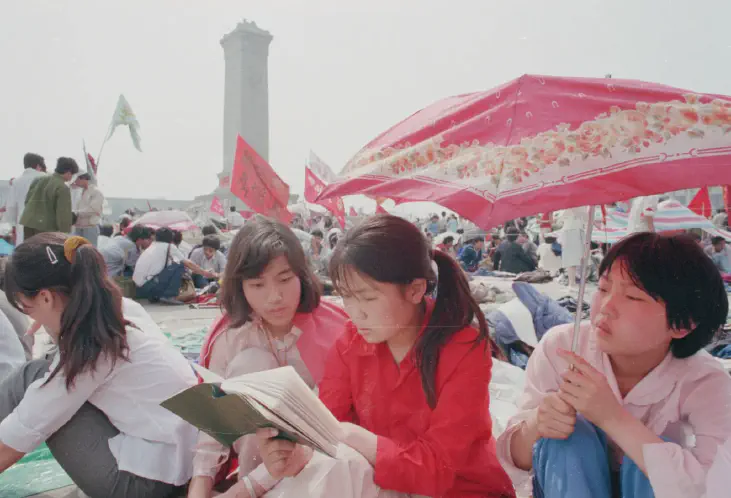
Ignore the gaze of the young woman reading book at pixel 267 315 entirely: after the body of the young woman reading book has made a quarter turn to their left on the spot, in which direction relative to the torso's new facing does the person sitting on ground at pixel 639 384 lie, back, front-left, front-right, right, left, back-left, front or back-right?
front-right

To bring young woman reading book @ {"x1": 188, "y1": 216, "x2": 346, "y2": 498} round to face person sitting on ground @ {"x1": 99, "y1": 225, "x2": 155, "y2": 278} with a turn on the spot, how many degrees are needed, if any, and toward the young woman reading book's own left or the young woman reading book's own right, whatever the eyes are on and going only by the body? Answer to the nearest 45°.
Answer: approximately 180°

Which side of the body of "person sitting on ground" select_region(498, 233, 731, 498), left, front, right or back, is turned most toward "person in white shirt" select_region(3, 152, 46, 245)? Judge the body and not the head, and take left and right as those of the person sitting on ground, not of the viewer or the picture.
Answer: right

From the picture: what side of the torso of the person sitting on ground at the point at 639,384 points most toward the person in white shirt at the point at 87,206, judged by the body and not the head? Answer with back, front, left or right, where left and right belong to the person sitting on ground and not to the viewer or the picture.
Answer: right

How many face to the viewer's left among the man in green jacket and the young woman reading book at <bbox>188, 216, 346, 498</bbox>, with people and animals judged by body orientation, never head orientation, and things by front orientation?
0

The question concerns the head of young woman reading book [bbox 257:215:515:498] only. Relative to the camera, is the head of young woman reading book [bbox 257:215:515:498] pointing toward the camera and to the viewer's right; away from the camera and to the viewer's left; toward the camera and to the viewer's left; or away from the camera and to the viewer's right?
toward the camera and to the viewer's left

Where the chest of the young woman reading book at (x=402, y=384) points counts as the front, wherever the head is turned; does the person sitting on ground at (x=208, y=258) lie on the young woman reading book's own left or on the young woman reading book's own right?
on the young woman reading book's own right

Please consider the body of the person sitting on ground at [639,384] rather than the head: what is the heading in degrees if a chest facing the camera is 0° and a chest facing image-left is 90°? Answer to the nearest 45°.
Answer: approximately 45°

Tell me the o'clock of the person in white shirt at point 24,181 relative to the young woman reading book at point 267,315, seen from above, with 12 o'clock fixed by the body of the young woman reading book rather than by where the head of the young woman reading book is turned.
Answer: The person in white shirt is roughly at 5 o'clock from the young woman reading book.

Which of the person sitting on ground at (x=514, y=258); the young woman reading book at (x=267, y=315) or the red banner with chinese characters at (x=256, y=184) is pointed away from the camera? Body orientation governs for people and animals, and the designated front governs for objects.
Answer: the person sitting on ground

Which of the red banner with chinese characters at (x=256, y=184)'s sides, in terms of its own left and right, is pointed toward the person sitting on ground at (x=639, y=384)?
front
